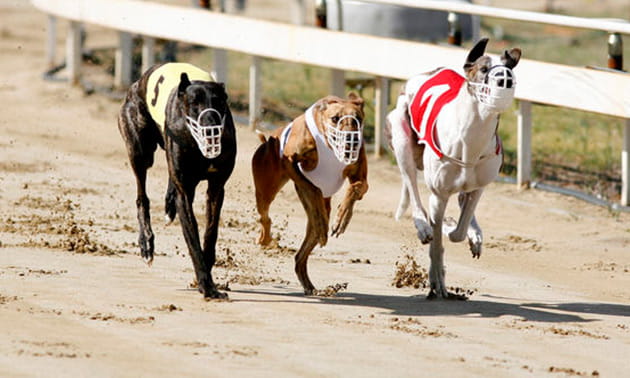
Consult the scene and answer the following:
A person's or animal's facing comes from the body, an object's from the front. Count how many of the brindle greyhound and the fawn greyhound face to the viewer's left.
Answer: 0

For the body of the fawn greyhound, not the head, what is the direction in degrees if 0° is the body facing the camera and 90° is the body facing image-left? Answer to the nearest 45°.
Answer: approximately 315°

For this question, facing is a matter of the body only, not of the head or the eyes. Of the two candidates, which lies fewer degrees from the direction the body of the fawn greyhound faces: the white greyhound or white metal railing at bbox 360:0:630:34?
the white greyhound

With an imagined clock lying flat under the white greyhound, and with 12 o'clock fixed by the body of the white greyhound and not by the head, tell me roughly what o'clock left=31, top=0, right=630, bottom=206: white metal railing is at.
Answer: The white metal railing is roughly at 7 o'clock from the white greyhound.

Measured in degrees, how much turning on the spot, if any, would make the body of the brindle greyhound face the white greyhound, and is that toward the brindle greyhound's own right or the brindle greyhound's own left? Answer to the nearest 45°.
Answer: approximately 45° to the brindle greyhound's own left

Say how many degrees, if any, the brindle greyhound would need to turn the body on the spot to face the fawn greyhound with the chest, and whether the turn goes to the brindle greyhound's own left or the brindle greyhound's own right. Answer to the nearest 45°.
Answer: approximately 45° to the brindle greyhound's own left

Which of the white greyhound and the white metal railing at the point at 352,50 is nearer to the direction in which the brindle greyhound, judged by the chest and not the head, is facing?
the white greyhound

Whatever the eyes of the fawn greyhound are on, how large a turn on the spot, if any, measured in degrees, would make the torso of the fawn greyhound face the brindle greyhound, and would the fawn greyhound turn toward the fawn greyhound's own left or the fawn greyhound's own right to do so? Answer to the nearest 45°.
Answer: approximately 135° to the fawn greyhound's own right

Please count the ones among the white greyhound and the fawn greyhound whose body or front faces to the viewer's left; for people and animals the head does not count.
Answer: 0

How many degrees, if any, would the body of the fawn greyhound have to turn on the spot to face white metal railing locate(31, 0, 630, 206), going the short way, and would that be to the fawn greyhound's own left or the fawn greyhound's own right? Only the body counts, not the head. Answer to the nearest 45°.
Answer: approximately 135° to the fawn greyhound's own left

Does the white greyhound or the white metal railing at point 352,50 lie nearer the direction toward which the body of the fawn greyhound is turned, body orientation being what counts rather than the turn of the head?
the white greyhound
